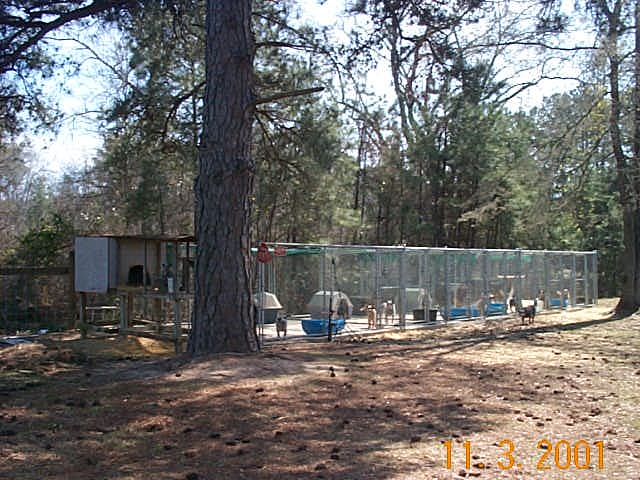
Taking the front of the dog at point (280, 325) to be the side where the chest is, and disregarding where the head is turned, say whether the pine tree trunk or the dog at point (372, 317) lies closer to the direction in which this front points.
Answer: the pine tree trunk

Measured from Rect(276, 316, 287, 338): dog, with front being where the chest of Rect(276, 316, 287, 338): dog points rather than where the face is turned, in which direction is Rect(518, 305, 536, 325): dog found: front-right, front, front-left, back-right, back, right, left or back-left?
back-left

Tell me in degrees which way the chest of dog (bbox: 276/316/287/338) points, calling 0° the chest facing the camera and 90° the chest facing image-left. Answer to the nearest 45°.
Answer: approximately 0°

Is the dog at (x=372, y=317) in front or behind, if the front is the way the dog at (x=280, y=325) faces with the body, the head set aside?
behind

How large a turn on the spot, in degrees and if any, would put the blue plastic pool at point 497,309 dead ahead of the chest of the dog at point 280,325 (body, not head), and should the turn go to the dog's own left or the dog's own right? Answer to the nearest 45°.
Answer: approximately 135° to the dog's own left

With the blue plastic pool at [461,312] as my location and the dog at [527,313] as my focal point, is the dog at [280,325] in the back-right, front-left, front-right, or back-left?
back-right

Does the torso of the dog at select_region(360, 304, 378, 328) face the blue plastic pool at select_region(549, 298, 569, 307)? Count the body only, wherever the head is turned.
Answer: no

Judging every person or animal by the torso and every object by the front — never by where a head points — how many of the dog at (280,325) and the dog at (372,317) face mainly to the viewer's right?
0

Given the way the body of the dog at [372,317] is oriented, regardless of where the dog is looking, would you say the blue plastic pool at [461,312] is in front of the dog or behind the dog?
behind

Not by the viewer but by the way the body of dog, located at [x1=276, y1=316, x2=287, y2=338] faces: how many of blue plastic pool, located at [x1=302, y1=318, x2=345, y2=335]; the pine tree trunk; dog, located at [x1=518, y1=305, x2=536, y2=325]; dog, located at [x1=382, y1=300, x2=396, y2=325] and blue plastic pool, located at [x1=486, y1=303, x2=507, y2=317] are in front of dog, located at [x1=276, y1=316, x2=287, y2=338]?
1

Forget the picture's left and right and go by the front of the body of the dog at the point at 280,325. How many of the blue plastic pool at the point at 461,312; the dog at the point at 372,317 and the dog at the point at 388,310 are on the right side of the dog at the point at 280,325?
0

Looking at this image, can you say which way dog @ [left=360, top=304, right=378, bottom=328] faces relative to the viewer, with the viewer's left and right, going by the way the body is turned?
facing the viewer and to the left of the viewer

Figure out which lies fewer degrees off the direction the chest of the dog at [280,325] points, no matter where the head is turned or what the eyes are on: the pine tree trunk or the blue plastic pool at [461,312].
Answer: the pine tree trunk

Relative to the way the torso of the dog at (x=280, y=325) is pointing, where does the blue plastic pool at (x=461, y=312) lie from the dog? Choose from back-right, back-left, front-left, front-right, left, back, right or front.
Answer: back-left
